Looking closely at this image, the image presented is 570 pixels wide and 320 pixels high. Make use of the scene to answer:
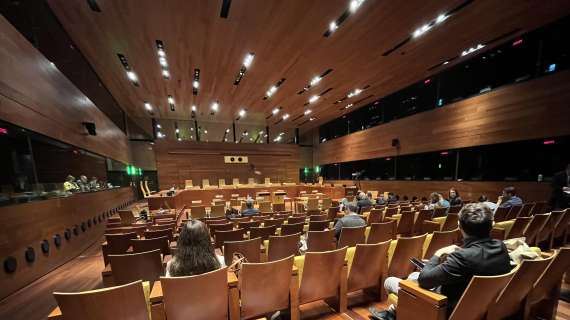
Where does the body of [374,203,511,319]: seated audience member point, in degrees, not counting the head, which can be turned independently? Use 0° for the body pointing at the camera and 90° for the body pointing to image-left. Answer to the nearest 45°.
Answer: approximately 135°

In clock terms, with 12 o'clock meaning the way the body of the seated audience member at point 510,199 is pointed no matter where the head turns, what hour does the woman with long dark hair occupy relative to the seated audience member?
The woman with long dark hair is roughly at 8 o'clock from the seated audience member.

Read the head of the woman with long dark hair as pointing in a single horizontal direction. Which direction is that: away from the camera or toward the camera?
away from the camera

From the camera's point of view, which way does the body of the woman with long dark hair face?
away from the camera

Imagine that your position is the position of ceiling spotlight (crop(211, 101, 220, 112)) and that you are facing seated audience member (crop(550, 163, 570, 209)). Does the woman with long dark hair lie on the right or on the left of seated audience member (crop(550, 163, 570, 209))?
right

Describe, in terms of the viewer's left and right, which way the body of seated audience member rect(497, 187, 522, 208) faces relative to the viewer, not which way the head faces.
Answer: facing away from the viewer and to the left of the viewer

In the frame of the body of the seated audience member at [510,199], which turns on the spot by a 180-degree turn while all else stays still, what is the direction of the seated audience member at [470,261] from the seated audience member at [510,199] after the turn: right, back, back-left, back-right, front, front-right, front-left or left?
front-right

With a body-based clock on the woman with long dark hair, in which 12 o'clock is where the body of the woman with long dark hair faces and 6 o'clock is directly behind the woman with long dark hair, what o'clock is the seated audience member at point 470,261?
The seated audience member is roughly at 4 o'clock from the woman with long dark hair.

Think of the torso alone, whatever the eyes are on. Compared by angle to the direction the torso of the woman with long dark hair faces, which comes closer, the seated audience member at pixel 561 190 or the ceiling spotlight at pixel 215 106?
the ceiling spotlight

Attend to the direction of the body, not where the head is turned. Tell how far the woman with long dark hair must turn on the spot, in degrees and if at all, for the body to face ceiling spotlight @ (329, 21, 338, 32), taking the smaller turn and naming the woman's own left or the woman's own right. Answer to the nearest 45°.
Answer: approximately 45° to the woman's own right
